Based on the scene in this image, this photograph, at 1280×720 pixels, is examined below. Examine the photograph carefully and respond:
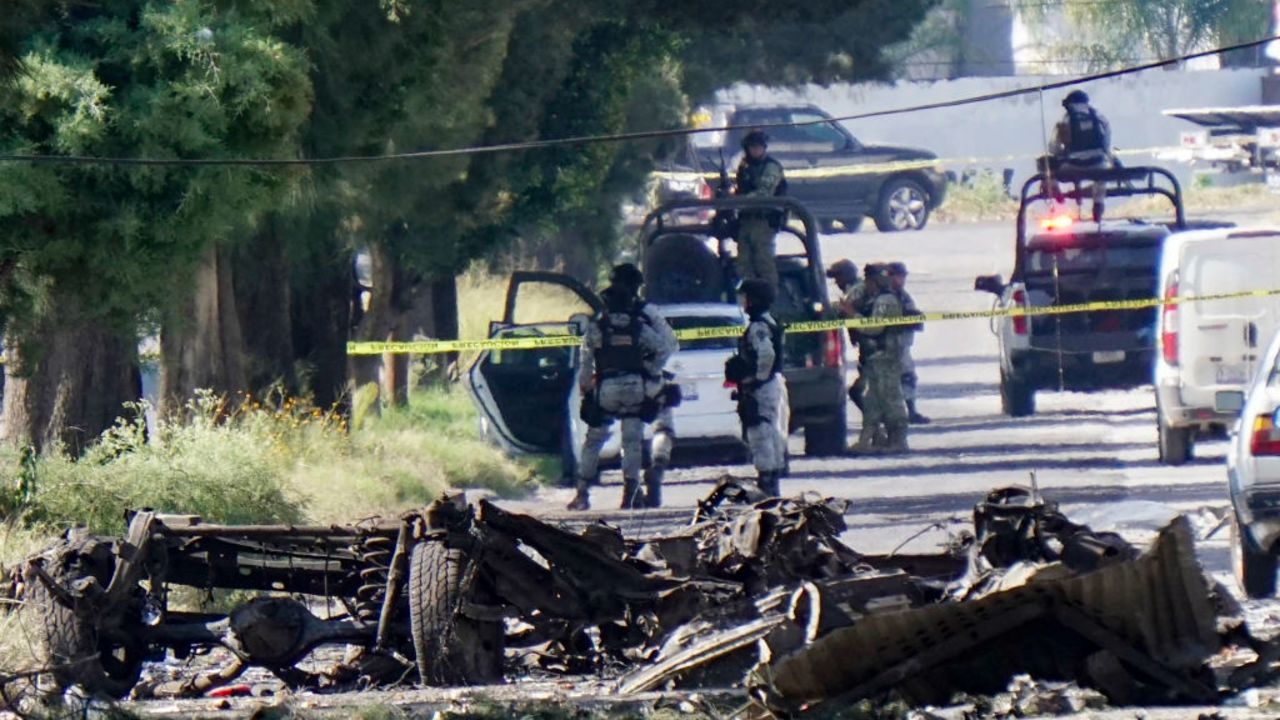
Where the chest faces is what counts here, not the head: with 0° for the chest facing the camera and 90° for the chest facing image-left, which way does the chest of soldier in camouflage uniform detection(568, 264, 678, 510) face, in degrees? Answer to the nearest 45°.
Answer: approximately 180°

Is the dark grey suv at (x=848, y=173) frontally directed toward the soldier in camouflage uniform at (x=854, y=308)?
no

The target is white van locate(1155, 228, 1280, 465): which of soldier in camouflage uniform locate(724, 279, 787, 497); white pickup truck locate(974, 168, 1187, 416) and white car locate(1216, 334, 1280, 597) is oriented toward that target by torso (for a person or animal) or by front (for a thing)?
white car locate(1216, 334, 1280, 597)

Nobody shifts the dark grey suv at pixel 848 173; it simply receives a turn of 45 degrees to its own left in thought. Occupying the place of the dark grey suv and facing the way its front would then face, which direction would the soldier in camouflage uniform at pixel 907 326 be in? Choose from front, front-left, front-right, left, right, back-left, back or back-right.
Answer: back-right

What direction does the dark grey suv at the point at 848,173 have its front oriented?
to the viewer's right

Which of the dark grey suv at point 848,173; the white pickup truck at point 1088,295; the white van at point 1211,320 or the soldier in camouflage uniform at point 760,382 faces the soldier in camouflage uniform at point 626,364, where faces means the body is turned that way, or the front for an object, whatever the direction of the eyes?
the soldier in camouflage uniform at point 760,382

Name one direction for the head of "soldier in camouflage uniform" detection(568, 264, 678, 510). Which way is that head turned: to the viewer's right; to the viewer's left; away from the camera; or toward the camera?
away from the camera

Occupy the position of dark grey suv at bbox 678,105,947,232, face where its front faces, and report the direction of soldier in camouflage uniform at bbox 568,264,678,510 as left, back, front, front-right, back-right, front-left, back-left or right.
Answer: right

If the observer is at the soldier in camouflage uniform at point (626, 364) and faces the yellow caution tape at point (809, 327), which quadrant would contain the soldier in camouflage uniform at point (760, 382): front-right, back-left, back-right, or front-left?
front-right

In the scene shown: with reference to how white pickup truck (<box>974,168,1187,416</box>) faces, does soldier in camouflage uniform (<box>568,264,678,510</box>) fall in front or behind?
behind

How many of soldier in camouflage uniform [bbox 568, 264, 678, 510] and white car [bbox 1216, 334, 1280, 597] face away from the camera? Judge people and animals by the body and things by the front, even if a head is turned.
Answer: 2

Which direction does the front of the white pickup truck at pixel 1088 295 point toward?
away from the camera

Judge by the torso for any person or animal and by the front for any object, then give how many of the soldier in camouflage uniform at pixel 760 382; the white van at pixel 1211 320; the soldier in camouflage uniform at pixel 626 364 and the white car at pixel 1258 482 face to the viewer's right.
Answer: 0

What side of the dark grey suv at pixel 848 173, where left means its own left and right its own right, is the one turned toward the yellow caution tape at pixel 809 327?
right

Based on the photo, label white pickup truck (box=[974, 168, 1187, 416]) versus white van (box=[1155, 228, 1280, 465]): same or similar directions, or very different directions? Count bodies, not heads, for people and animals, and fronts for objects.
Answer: same or similar directions

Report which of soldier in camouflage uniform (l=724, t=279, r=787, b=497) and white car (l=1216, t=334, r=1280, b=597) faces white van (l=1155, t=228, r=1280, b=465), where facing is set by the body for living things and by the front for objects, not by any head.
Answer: white car (l=1216, t=334, r=1280, b=597)

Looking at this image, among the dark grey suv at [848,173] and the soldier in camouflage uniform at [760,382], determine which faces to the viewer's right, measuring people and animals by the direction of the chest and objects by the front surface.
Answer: the dark grey suv

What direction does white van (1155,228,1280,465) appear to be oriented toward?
away from the camera

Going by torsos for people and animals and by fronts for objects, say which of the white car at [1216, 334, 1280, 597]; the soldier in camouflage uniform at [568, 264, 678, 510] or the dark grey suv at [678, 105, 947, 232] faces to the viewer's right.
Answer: the dark grey suv

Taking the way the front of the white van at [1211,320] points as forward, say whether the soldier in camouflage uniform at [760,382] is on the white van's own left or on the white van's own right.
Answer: on the white van's own left
